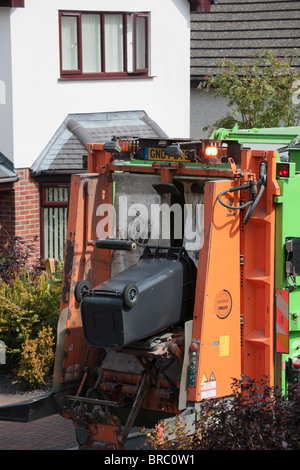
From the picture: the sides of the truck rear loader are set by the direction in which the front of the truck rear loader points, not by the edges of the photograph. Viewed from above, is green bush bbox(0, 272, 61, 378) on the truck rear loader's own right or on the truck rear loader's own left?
on the truck rear loader's own left

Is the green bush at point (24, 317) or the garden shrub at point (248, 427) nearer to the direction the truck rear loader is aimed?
the green bush

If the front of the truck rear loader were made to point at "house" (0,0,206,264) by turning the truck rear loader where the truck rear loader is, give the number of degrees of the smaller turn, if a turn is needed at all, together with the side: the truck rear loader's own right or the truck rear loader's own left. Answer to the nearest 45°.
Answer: approximately 45° to the truck rear loader's own left

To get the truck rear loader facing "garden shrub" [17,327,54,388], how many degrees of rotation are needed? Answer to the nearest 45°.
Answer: approximately 90° to its left

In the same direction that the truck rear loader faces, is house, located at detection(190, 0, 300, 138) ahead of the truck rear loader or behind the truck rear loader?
ahead

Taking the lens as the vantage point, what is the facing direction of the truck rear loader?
facing away from the viewer and to the right of the viewer

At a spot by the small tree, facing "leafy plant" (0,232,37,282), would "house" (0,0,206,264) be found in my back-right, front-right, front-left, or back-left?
front-right

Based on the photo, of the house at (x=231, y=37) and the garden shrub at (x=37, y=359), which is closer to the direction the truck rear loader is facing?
the house

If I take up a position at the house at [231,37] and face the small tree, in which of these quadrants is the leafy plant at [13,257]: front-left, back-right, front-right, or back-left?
front-right

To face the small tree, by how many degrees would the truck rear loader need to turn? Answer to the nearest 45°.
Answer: approximately 45° to its left
